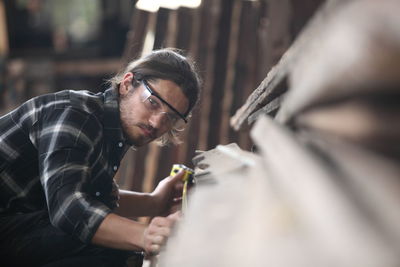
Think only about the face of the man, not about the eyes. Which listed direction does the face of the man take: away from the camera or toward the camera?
toward the camera

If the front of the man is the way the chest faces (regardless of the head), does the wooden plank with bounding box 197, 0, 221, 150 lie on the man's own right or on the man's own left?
on the man's own left

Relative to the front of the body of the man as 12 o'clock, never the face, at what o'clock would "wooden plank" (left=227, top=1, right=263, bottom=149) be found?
The wooden plank is roughly at 10 o'clock from the man.

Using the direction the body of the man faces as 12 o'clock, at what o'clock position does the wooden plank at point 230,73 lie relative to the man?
The wooden plank is roughly at 10 o'clock from the man.

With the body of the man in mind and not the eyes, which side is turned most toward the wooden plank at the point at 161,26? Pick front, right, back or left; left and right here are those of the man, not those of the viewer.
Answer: left

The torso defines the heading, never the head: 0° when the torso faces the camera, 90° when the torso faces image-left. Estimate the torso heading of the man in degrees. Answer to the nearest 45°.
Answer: approximately 270°

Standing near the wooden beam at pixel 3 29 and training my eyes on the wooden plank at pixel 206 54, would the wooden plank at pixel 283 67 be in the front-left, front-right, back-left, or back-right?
front-right

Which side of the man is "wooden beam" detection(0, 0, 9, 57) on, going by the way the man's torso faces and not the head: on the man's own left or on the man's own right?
on the man's own left

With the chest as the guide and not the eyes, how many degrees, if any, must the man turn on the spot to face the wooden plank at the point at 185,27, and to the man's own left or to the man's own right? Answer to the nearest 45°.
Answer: approximately 90° to the man's own left
